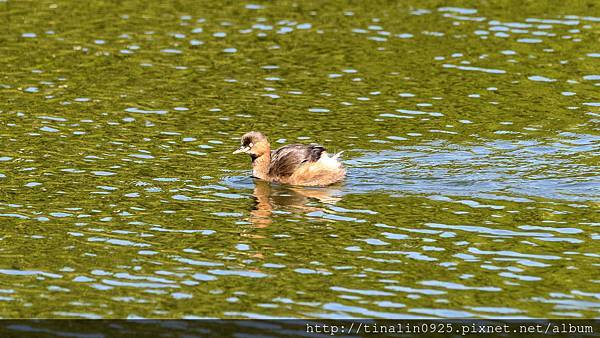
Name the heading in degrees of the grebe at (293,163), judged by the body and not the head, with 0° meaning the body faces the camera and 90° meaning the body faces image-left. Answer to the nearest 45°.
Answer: approximately 90°
